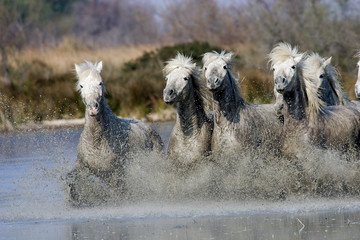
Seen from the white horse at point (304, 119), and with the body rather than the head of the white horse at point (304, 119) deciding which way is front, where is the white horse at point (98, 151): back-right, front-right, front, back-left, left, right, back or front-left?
front-right

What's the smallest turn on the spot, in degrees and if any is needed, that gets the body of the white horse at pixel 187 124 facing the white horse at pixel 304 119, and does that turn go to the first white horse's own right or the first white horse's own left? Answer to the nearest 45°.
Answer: approximately 135° to the first white horse's own left

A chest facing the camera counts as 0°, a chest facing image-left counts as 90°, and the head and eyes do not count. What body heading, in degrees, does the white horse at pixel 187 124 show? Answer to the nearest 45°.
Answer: approximately 45°

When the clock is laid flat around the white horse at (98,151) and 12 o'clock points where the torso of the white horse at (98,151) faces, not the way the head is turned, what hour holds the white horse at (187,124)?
the white horse at (187,124) is roughly at 8 o'clock from the white horse at (98,151).

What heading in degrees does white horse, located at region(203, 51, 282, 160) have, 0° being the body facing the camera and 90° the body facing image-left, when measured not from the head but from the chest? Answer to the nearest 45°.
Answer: approximately 45°

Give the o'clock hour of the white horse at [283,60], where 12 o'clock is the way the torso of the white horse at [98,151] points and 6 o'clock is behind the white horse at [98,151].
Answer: the white horse at [283,60] is roughly at 8 o'clock from the white horse at [98,151].

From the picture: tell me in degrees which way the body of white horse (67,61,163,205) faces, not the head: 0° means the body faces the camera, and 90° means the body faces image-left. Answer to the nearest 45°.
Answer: approximately 45°

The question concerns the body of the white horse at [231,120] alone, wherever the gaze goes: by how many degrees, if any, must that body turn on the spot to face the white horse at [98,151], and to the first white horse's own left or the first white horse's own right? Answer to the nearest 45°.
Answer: approximately 45° to the first white horse's own right

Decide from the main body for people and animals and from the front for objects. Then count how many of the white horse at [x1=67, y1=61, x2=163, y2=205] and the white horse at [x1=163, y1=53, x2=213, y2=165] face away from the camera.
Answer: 0
